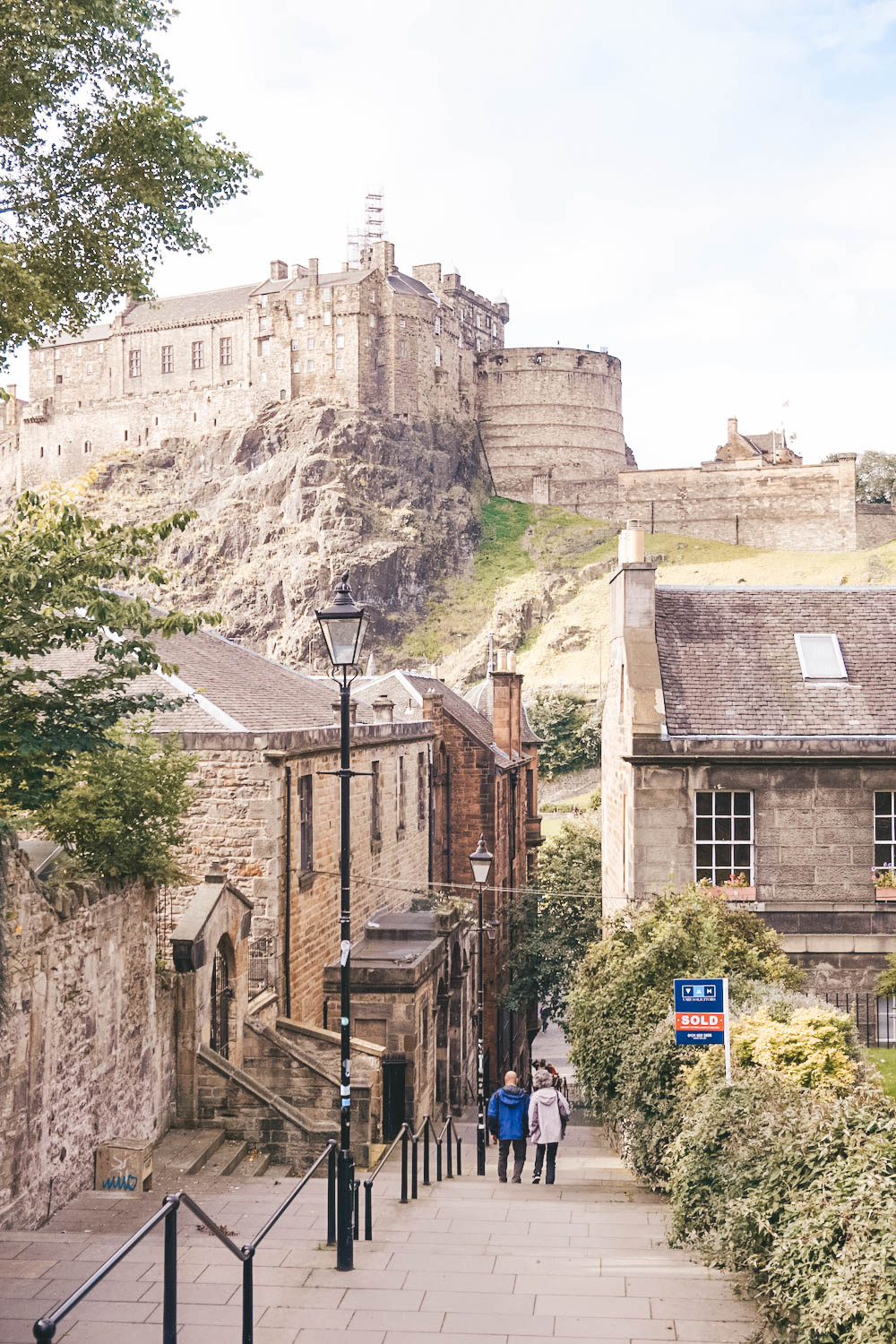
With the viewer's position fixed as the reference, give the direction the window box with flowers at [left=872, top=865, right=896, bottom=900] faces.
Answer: facing the viewer

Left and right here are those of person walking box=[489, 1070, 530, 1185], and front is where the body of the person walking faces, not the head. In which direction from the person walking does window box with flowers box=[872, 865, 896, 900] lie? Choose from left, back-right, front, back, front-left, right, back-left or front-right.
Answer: front-right

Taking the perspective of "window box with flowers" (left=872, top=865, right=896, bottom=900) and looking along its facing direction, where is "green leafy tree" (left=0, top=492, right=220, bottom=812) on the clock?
The green leafy tree is roughly at 1 o'clock from the window box with flowers.

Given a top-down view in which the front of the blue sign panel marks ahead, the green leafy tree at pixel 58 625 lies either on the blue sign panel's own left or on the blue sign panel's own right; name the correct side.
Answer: on the blue sign panel's own right

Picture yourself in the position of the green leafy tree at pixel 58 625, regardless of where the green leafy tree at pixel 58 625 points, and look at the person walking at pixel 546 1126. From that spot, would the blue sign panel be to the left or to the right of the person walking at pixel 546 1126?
right

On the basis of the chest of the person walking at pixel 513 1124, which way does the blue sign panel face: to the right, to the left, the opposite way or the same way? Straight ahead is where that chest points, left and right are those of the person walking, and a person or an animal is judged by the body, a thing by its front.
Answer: the opposite way

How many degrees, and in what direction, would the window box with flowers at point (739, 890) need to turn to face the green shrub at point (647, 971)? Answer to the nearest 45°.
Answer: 0° — it already faces it

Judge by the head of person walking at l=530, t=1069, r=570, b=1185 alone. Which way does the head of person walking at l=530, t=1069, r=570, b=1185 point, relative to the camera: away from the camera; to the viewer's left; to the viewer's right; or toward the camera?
away from the camera

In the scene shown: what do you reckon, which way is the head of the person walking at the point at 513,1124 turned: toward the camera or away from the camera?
away from the camera

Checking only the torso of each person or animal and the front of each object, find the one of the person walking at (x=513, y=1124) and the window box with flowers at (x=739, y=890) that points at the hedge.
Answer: the window box with flowers

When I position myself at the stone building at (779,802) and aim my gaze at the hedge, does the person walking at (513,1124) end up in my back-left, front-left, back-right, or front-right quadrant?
front-right

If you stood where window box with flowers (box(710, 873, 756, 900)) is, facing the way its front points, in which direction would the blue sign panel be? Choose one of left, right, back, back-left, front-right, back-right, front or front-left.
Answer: front

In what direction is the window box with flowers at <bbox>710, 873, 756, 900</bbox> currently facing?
toward the camera

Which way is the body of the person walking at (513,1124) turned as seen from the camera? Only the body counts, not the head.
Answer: away from the camera
